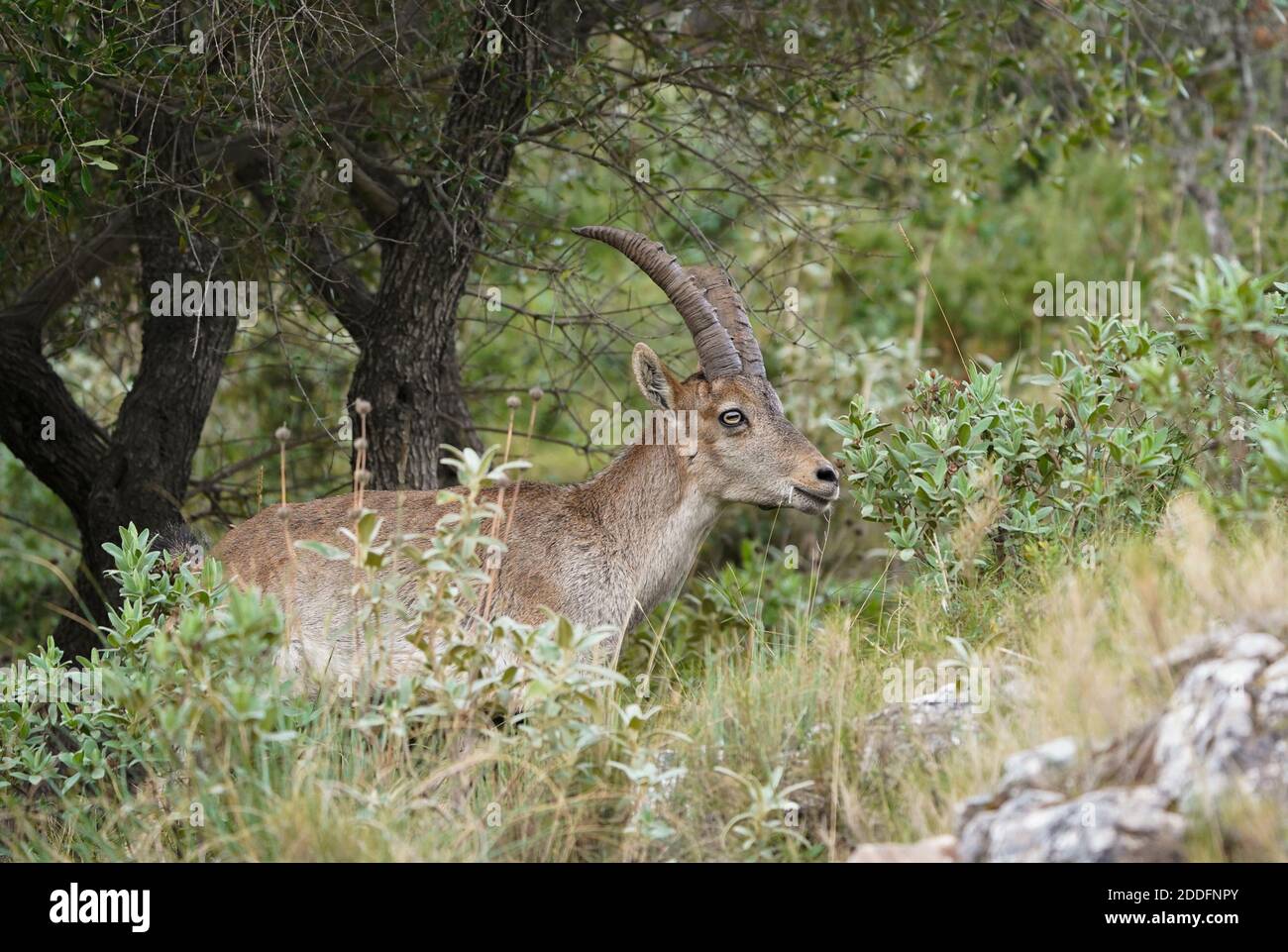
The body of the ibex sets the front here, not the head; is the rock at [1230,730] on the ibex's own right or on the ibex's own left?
on the ibex's own right

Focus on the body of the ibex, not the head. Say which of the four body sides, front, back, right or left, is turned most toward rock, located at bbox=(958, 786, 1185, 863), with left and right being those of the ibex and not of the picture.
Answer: right

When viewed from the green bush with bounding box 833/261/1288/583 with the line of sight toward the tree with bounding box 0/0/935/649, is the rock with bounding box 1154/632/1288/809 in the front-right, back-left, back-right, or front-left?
back-left

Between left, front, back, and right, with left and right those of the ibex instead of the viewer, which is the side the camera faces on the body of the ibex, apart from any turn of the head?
right

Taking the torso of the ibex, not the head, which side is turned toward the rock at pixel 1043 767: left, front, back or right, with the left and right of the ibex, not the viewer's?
right

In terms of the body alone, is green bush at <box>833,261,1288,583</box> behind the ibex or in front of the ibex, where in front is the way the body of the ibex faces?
in front

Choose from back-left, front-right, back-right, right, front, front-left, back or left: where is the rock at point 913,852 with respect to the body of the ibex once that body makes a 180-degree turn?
left
